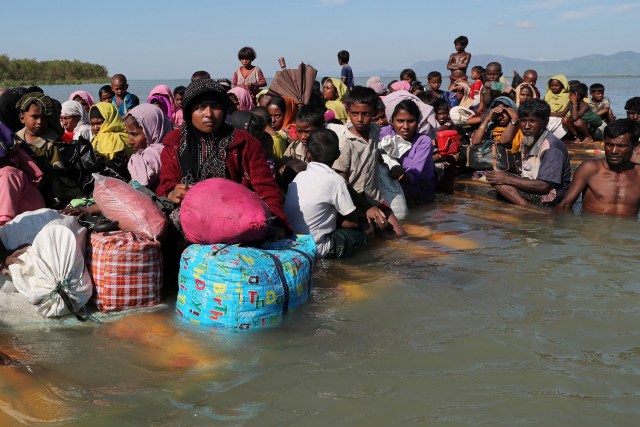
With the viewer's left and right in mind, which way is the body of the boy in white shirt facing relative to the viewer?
facing away from the viewer and to the right of the viewer

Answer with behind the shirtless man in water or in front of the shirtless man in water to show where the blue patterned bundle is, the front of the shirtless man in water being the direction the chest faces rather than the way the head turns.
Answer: in front

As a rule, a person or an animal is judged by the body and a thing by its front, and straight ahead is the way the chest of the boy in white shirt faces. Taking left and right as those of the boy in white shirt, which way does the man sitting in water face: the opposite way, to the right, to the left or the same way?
the opposite way

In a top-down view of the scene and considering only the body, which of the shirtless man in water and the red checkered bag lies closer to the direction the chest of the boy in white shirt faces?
the shirtless man in water

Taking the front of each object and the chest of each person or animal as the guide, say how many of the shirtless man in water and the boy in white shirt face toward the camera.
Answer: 1

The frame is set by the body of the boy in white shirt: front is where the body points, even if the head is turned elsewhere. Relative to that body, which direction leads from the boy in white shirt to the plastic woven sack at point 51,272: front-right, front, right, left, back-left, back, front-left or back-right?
back

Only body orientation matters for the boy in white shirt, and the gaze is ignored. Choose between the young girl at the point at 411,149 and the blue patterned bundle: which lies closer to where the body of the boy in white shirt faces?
the young girl

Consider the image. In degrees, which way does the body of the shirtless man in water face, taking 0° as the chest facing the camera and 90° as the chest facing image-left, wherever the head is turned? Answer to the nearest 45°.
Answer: approximately 0°

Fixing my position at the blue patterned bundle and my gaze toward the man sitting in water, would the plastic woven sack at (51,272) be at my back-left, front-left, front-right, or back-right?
back-left
